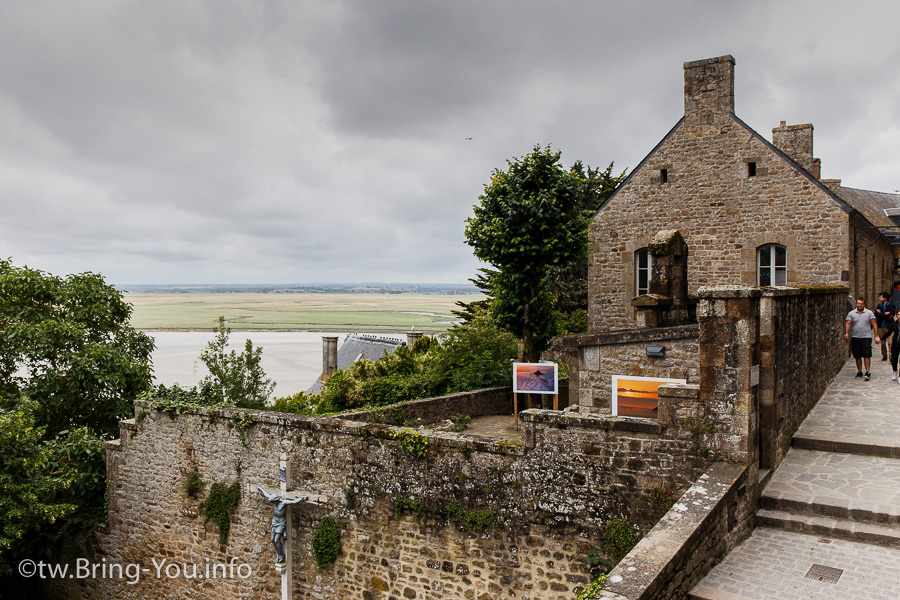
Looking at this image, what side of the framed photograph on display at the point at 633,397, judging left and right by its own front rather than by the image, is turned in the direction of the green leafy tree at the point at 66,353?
right

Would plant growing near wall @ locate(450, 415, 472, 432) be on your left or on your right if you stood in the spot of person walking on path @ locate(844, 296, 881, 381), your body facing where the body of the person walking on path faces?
on your right

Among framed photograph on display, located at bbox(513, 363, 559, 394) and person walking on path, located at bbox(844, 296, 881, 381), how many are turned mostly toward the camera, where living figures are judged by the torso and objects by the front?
2

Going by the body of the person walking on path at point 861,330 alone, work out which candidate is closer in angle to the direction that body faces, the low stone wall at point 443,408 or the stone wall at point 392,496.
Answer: the stone wall

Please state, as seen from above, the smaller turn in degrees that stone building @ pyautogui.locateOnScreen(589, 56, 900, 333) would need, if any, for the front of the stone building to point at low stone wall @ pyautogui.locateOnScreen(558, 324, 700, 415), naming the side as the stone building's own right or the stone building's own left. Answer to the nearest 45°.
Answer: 0° — it already faces it

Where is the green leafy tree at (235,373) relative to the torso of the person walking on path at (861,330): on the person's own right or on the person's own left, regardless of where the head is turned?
on the person's own right

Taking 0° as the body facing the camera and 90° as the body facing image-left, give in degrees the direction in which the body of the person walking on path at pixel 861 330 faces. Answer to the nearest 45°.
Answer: approximately 0°

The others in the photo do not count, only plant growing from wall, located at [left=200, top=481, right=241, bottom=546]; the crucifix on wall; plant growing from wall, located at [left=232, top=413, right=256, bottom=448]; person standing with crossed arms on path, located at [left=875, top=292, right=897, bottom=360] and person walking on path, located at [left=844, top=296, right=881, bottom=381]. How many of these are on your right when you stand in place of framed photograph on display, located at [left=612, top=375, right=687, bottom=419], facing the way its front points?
3

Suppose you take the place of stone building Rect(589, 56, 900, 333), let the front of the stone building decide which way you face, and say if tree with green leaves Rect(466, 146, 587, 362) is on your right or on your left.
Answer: on your right

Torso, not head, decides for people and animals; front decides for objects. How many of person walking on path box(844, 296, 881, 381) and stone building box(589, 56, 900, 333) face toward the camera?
2
